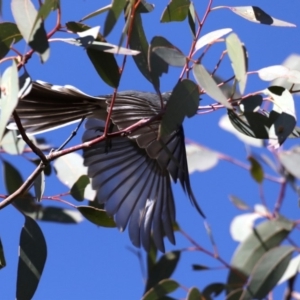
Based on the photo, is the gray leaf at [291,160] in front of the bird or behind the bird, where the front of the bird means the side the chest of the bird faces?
in front

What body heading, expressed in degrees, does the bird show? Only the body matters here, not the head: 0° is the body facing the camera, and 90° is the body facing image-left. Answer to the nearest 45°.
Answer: approximately 270°
